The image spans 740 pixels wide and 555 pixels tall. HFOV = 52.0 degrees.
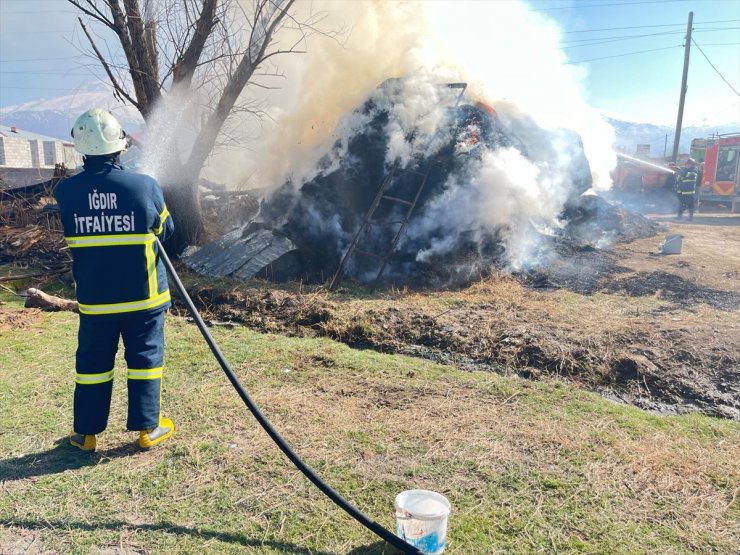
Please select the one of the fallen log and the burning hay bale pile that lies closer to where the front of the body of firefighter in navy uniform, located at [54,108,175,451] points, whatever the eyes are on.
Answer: the burning hay bale pile

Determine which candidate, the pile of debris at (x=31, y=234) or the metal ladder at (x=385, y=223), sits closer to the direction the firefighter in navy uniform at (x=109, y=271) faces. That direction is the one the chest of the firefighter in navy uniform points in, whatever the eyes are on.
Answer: the metal ladder

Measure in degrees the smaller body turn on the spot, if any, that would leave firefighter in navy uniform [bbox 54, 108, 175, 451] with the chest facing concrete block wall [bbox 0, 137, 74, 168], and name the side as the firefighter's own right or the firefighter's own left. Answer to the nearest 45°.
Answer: approximately 45° to the firefighter's own left

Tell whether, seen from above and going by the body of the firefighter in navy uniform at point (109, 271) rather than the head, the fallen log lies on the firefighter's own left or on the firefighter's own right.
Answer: on the firefighter's own left

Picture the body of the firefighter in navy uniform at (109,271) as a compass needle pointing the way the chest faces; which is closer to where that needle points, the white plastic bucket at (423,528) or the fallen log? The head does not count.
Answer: the fallen log

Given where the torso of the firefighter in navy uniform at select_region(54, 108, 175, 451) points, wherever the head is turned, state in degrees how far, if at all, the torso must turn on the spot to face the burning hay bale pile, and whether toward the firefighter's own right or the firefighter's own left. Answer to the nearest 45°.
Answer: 0° — they already face it

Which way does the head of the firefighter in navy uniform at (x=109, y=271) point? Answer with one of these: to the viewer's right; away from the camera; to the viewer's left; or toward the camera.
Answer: away from the camera

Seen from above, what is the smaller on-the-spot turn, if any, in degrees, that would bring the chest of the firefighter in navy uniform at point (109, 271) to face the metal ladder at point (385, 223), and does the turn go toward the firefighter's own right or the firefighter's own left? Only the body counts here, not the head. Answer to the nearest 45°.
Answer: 0° — they already face it

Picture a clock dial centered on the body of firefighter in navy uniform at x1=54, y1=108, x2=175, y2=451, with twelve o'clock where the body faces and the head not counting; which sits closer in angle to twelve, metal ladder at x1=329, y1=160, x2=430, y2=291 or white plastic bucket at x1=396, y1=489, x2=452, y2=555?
the metal ladder

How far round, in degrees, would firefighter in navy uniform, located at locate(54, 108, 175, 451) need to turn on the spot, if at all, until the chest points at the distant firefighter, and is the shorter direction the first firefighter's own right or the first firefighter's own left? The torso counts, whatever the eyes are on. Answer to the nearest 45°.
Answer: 0° — they already face them

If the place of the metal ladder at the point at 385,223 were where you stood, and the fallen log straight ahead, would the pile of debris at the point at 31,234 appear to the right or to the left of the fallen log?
right

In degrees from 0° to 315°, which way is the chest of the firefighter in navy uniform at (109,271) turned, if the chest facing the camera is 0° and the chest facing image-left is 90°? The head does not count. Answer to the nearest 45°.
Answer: approximately 225°

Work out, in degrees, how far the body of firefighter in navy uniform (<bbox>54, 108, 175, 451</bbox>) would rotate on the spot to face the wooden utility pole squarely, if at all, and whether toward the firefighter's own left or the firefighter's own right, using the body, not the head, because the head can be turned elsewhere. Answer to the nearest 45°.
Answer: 0° — they already face it
